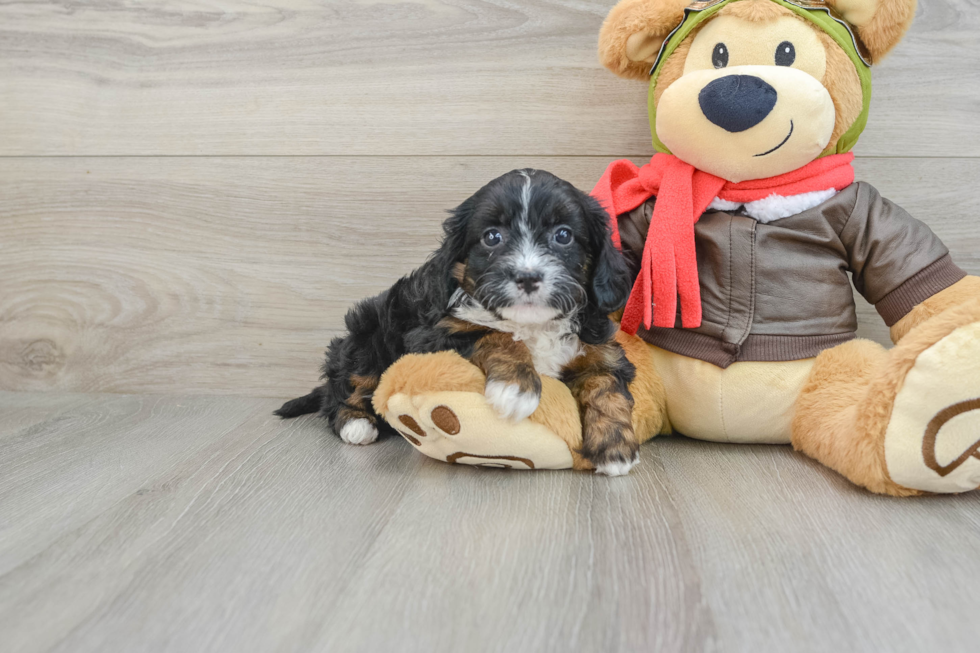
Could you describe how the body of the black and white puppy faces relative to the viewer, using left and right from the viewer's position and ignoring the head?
facing the viewer and to the right of the viewer

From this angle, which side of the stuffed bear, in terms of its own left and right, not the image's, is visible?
front
